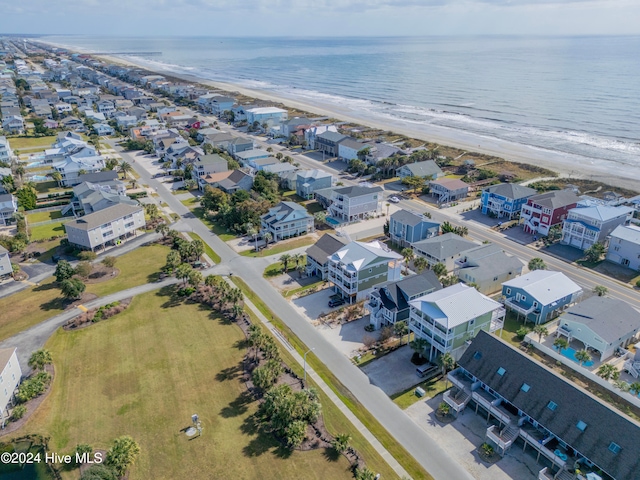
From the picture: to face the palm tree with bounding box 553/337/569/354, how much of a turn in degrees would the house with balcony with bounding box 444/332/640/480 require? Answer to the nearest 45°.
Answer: approximately 135° to its right

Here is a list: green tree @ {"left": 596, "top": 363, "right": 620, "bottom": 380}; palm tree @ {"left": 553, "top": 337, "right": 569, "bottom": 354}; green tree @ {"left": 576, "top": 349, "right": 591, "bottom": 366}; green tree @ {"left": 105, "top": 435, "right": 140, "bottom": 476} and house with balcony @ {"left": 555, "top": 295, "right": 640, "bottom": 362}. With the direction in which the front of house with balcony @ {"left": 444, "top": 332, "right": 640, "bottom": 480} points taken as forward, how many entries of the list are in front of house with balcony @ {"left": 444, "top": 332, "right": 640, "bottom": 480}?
1

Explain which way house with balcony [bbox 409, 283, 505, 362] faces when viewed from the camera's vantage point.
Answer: facing the viewer and to the left of the viewer

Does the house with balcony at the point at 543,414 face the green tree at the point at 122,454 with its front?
yes

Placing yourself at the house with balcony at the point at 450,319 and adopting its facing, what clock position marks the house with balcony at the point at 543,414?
the house with balcony at the point at 543,414 is roughly at 9 o'clock from the house with balcony at the point at 450,319.

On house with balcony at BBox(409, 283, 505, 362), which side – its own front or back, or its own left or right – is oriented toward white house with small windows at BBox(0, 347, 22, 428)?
front

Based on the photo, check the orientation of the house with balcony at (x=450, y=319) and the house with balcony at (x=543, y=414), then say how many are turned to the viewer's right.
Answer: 0

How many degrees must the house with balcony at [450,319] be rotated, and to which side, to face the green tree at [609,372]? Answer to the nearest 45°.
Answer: approximately 135° to its left

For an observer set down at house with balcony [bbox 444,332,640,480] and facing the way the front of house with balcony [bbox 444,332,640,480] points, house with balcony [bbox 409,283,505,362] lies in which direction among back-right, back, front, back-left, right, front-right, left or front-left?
right

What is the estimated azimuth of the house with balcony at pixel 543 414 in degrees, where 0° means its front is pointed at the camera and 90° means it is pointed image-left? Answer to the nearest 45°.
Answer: approximately 45°

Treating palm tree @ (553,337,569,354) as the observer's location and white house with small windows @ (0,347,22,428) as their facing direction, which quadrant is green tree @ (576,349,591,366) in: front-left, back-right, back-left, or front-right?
back-left

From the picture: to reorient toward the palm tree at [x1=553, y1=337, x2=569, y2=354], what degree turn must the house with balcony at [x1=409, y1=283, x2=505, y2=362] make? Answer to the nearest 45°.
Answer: approximately 135° to its left

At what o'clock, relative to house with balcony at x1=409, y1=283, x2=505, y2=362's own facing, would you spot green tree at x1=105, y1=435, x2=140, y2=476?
The green tree is roughly at 12 o'clock from the house with balcony.

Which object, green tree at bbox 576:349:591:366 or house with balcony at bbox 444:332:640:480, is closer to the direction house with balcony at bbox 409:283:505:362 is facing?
the house with balcony

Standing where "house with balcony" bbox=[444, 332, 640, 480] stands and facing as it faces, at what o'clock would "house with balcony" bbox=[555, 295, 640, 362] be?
"house with balcony" bbox=[555, 295, 640, 362] is roughly at 5 o'clock from "house with balcony" bbox=[444, 332, 640, 480].
